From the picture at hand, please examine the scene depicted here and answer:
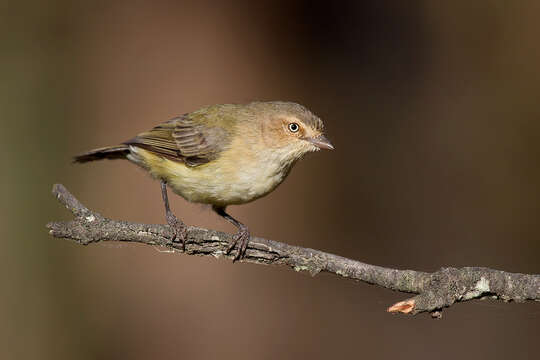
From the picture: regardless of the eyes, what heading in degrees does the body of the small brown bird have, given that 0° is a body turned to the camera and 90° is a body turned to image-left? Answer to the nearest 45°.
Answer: approximately 270°
